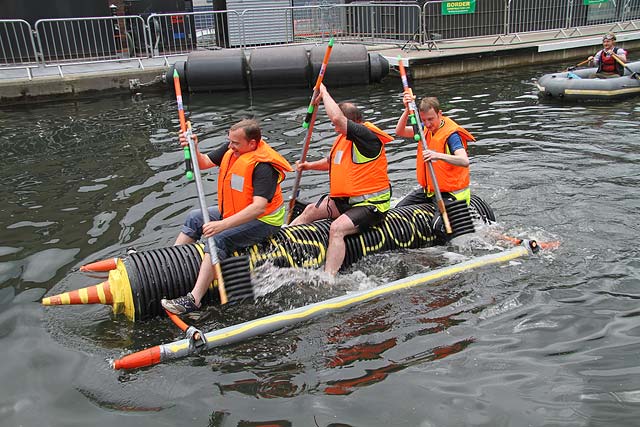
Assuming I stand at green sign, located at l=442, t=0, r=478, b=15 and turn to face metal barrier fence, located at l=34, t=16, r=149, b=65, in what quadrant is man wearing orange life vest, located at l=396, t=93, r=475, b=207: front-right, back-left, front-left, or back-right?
front-left

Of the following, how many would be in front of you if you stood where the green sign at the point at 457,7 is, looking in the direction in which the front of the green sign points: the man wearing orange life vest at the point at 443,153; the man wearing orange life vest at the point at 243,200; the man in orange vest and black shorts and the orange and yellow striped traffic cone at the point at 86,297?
4

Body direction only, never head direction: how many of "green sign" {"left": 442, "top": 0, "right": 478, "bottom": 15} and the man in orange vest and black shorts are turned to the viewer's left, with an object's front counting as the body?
1

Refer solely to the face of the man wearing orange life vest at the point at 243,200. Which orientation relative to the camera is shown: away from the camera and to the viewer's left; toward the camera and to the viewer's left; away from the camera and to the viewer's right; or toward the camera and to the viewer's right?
toward the camera and to the viewer's left

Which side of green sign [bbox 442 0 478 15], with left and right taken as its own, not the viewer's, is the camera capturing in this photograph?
front

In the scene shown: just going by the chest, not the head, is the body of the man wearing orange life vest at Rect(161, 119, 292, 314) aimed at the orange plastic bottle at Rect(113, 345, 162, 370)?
yes

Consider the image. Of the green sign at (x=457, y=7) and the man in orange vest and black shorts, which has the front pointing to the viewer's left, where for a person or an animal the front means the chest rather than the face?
the man in orange vest and black shorts

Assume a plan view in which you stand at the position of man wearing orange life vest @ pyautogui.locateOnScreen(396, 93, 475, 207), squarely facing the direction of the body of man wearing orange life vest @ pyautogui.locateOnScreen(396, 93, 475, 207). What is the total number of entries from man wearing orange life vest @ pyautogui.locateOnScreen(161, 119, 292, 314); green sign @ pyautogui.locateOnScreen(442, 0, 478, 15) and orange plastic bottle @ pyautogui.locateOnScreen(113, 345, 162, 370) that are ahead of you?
2

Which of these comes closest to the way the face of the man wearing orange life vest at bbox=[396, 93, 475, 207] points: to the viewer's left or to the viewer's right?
to the viewer's left

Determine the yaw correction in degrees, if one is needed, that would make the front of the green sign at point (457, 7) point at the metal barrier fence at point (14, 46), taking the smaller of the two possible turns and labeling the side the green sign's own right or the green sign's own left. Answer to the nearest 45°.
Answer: approximately 45° to the green sign's own right

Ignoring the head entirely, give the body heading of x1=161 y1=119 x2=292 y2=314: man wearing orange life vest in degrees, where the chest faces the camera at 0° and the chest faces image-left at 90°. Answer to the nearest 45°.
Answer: approximately 45°

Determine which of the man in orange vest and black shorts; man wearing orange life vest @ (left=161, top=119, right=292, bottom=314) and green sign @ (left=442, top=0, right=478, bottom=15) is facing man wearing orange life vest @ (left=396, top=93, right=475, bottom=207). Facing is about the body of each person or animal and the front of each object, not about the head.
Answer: the green sign

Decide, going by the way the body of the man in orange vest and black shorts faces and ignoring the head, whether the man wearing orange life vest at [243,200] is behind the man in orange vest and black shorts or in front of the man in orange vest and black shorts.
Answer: in front

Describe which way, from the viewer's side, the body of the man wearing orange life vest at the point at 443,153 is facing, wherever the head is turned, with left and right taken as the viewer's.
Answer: facing the viewer and to the left of the viewer
